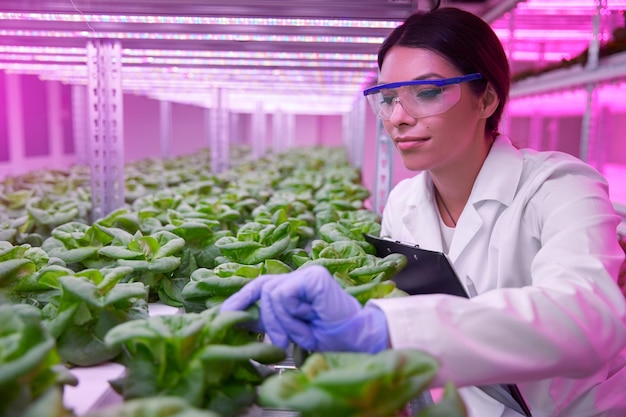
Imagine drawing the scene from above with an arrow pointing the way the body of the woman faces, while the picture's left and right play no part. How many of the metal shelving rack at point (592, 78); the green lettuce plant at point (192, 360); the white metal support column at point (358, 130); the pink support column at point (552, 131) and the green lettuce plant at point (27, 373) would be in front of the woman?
2

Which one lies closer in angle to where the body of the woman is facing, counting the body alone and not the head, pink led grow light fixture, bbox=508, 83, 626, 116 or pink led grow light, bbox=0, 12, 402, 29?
the pink led grow light, bbox=0, 12, 402, 29

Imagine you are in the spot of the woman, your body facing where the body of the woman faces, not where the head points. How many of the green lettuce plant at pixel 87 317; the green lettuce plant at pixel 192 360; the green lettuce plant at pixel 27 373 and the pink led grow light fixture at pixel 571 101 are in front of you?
3

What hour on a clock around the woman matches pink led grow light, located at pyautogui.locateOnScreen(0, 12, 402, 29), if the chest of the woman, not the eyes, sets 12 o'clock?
The pink led grow light is roughly at 2 o'clock from the woman.

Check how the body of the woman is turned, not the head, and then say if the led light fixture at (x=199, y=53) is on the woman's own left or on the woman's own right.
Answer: on the woman's own right

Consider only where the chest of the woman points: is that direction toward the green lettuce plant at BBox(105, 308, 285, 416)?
yes

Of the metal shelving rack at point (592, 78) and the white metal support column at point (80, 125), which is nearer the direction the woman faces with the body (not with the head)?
the white metal support column

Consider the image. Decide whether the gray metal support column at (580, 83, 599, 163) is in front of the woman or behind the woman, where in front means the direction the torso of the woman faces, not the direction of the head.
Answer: behind

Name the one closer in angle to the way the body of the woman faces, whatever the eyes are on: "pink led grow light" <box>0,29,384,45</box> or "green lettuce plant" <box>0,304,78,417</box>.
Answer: the green lettuce plant

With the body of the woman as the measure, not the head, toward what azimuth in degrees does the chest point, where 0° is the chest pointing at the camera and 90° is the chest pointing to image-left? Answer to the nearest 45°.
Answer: approximately 45°

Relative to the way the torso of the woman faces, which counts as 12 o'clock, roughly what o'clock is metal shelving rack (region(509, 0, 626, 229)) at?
The metal shelving rack is roughly at 5 o'clock from the woman.

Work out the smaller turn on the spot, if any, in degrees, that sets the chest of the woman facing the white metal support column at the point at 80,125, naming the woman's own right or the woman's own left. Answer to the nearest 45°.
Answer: approximately 90° to the woman's own right
